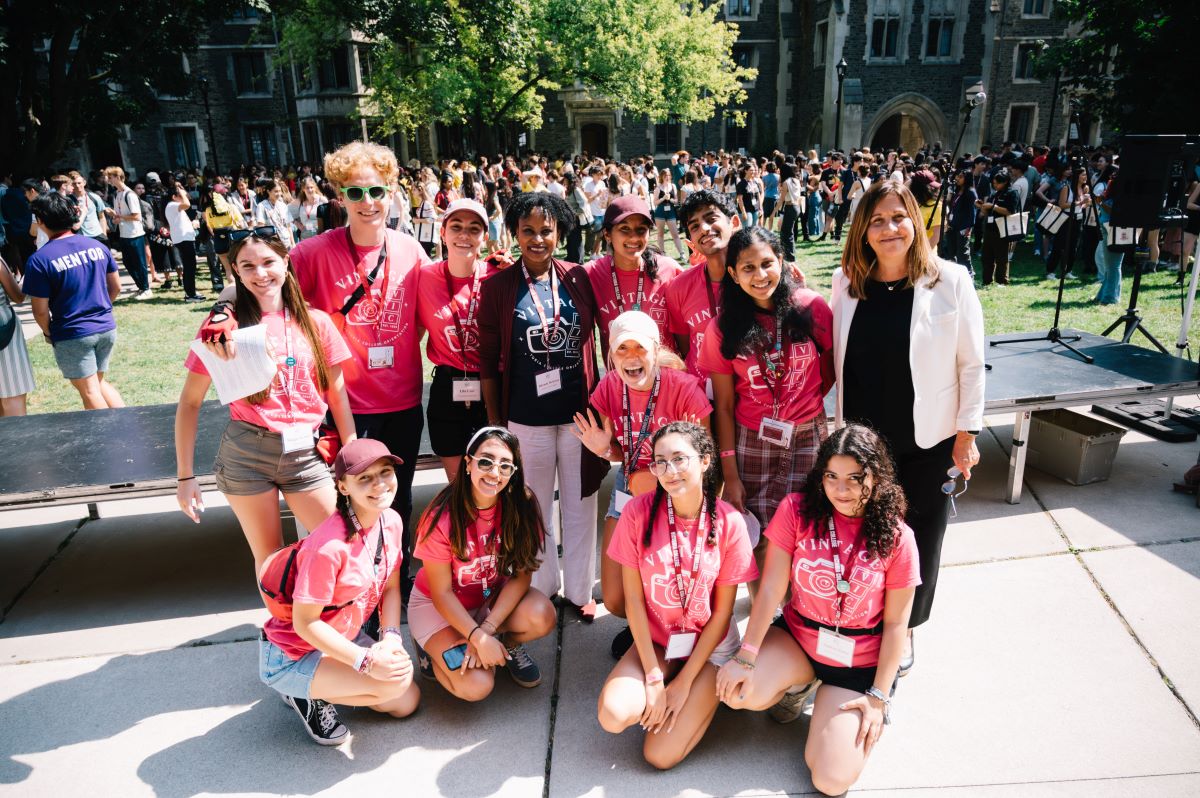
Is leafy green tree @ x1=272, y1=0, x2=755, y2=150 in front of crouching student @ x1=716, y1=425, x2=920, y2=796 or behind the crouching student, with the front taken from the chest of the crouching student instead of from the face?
behind

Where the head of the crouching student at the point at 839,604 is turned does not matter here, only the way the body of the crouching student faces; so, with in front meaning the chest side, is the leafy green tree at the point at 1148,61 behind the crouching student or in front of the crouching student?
behind

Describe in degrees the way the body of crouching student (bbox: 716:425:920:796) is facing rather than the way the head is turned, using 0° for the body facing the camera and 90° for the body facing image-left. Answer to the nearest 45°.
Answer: approximately 0°

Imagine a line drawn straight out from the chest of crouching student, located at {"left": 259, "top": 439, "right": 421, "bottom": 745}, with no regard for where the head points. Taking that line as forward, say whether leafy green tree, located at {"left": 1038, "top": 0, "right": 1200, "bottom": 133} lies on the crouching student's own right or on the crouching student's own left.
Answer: on the crouching student's own left

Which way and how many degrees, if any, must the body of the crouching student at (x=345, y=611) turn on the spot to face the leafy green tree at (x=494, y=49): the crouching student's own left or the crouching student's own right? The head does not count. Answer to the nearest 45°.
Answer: approximately 135° to the crouching student's own left

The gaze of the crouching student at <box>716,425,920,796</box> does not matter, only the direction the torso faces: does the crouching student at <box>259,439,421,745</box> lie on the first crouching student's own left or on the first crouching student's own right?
on the first crouching student's own right
